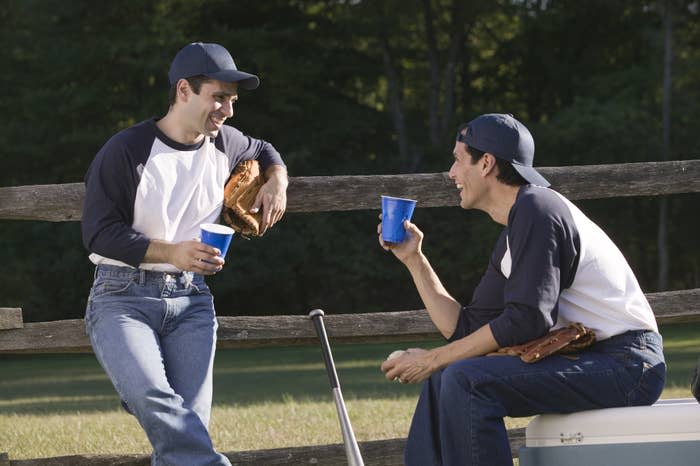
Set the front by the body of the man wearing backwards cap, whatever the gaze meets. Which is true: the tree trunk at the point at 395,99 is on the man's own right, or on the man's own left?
on the man's own right

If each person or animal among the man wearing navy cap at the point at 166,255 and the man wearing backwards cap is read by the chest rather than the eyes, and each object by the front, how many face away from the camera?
0

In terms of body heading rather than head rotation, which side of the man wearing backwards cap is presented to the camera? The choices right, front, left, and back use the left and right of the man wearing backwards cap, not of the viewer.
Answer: left

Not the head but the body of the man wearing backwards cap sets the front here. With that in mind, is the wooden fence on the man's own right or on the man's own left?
on the man's own right

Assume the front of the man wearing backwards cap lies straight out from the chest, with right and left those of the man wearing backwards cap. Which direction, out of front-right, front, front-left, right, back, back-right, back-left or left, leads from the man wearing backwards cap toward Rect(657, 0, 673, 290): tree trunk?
right

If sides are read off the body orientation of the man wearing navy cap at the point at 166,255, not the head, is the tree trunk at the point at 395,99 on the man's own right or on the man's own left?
on the man's own left

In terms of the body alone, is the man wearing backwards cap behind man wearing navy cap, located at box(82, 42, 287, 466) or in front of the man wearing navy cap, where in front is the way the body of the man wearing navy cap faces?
in front

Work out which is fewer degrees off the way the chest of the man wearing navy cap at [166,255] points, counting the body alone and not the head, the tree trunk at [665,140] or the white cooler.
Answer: the white cooler

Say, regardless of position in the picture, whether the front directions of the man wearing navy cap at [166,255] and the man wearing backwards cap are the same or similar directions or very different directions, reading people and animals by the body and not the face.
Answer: very different directions

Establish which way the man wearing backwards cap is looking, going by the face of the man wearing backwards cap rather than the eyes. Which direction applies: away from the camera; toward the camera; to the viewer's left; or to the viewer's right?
to the viewer's left
